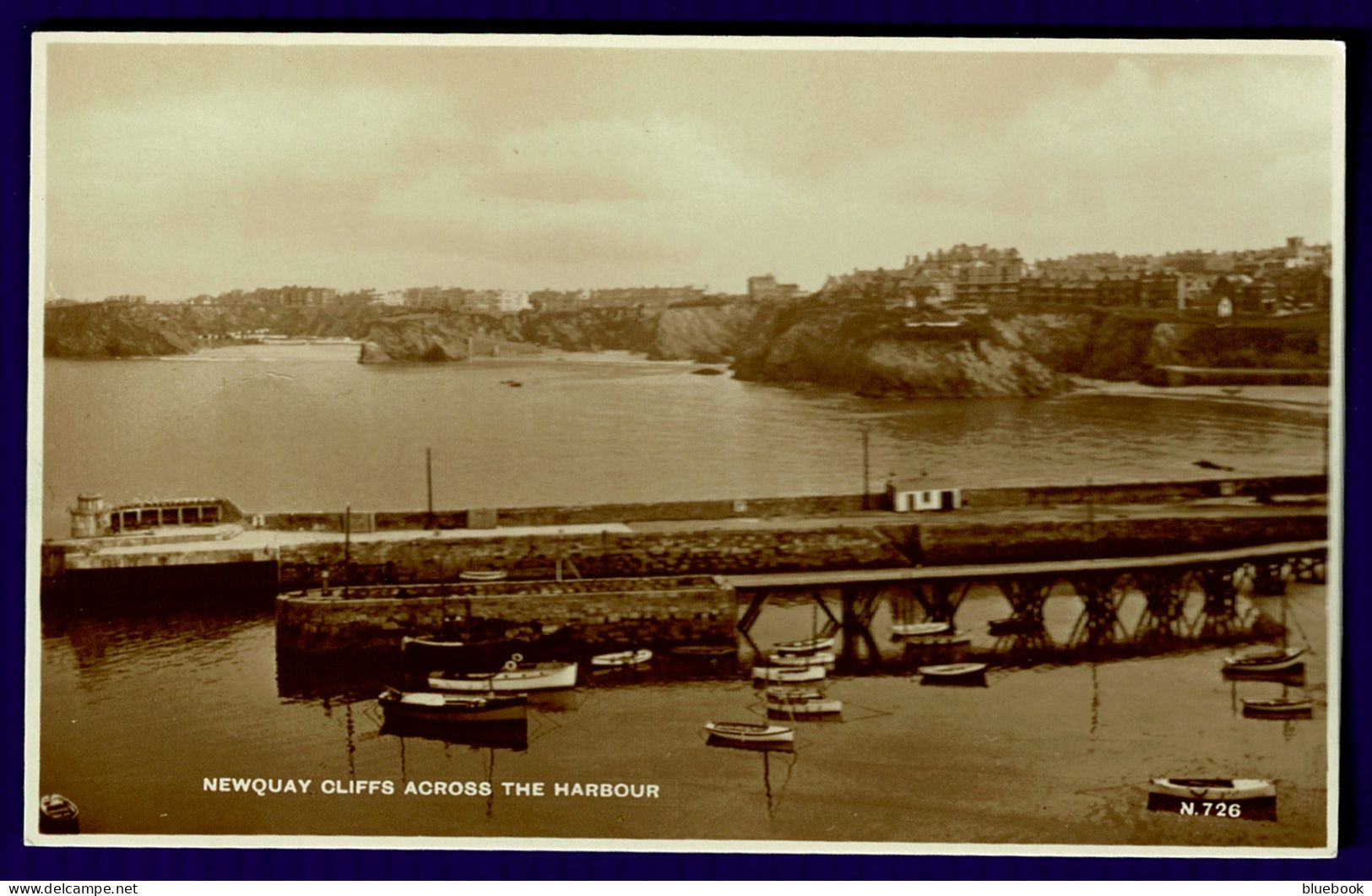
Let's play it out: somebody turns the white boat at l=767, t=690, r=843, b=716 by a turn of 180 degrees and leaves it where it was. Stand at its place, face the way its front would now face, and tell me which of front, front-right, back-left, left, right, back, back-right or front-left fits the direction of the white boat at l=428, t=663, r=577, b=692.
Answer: back

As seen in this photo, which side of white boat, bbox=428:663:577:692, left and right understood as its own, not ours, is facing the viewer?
right

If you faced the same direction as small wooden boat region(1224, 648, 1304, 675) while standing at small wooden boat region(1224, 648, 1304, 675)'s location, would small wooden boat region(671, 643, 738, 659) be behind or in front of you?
behind

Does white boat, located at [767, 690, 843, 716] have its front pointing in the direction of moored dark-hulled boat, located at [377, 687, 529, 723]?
yes

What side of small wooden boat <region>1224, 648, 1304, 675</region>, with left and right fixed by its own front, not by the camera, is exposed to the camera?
right

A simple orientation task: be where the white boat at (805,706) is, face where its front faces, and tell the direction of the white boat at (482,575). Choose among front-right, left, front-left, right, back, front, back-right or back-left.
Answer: front
